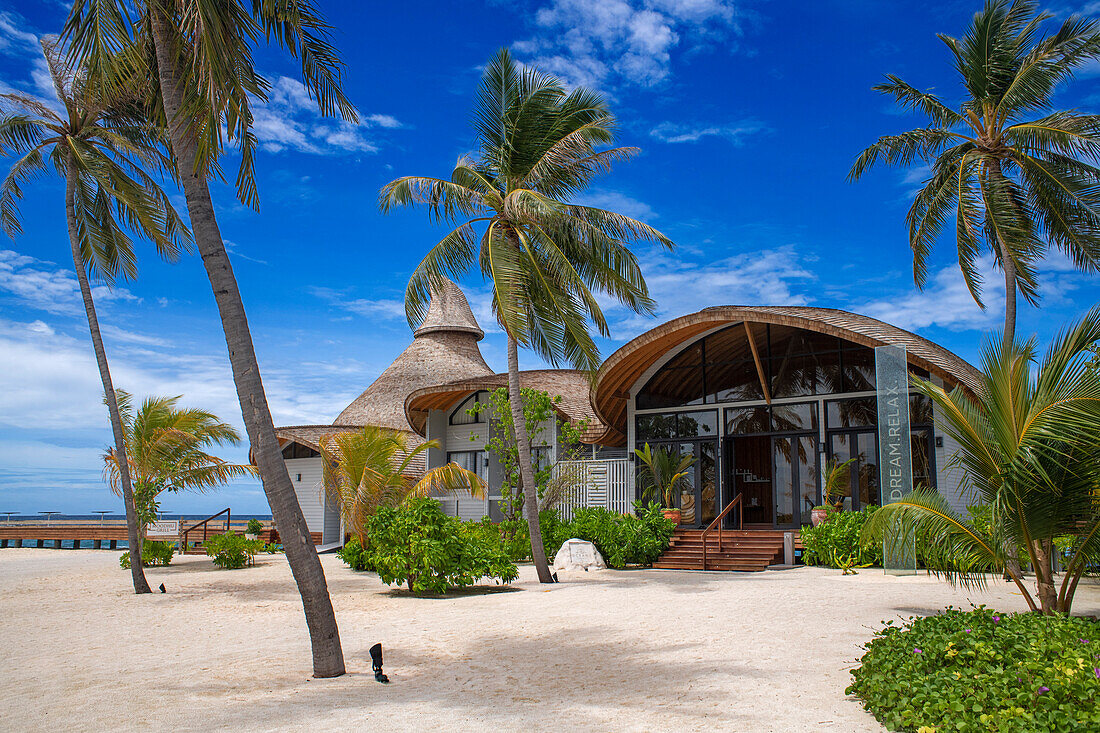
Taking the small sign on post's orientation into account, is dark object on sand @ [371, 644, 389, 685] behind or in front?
in front

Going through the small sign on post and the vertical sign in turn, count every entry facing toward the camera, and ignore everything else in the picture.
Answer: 2

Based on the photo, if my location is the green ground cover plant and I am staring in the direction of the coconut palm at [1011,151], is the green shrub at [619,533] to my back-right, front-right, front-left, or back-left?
front-left

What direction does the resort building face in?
toward the camera

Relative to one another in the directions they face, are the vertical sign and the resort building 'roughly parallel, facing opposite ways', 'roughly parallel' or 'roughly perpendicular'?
roughly parallel

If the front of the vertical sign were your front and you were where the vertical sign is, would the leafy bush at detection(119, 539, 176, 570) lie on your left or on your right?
on your right

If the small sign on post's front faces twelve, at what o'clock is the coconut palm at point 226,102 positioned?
The coconut palm is roughly at 12 o'clock from the small sign on post.

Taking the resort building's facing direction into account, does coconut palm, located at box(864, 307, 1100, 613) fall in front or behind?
in front

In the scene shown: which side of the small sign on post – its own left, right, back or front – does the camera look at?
front

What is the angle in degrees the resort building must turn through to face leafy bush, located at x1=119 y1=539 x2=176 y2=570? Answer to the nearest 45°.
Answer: approximately 90° to its right

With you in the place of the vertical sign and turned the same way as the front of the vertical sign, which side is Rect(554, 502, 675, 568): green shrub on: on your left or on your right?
on your right

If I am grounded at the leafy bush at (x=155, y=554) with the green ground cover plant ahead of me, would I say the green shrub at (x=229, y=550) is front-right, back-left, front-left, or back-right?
front-left
